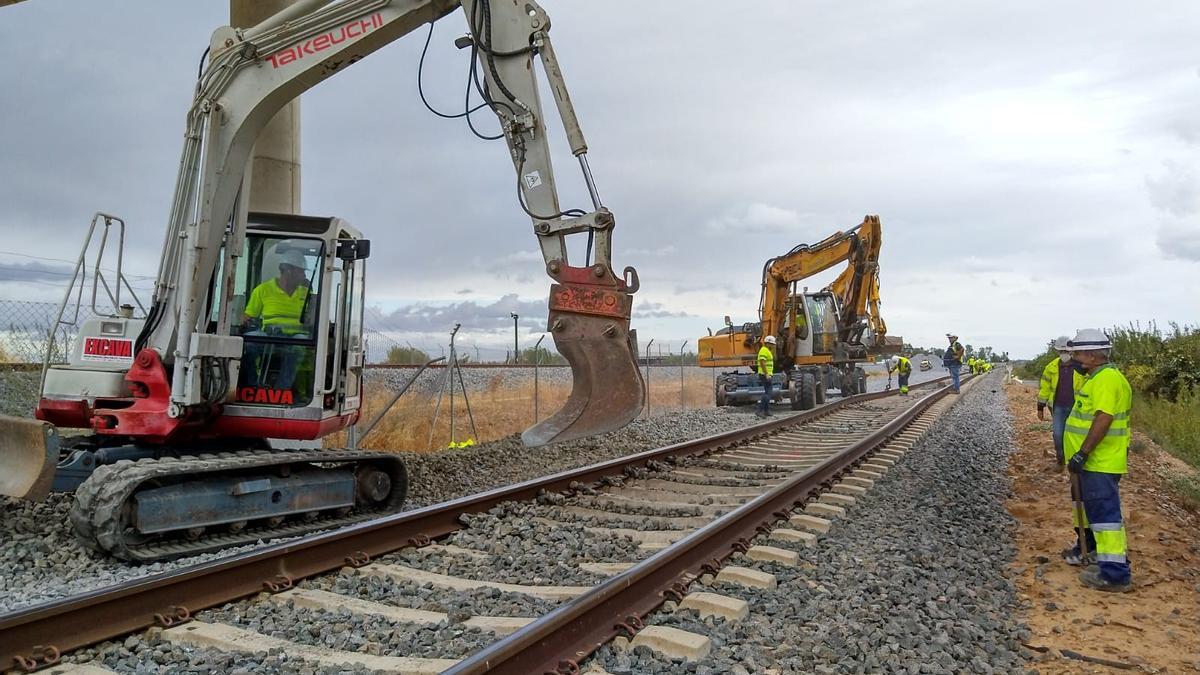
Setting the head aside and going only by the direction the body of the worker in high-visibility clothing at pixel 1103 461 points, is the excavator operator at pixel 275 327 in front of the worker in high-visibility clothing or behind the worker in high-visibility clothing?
in front

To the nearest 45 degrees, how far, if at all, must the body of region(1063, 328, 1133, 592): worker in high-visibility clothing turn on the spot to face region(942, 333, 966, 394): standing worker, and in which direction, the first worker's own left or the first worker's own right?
approximately 90° to the first worker's own right

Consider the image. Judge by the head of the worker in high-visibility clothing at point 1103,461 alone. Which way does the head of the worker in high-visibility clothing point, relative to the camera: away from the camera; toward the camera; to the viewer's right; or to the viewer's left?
to the viewer's left

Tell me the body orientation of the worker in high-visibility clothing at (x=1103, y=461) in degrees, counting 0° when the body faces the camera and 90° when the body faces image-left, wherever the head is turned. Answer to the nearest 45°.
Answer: approximately 90°

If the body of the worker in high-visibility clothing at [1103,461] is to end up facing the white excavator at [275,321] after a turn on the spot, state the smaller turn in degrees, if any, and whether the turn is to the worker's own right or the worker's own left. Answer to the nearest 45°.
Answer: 0° — they already face it

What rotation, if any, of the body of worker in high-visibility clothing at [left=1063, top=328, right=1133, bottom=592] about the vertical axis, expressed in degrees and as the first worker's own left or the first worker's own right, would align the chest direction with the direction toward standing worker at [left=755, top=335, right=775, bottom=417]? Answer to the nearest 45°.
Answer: approximately 45° to the first worker's own right

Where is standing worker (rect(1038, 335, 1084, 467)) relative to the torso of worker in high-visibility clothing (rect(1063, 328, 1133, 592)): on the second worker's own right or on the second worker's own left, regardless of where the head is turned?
on the second worker's own right

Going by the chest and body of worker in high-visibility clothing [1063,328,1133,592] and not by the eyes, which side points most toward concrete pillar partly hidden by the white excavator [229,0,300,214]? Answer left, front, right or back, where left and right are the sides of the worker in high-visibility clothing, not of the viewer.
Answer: front

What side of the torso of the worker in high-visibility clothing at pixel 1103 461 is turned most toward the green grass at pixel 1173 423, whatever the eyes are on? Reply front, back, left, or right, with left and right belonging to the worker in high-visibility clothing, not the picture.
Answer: right

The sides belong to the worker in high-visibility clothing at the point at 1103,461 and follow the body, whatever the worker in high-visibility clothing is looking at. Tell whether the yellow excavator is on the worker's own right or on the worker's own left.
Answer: on the worker's own right

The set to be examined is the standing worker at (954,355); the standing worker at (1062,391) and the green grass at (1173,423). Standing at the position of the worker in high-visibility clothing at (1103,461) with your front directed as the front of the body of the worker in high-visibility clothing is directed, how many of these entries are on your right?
3
